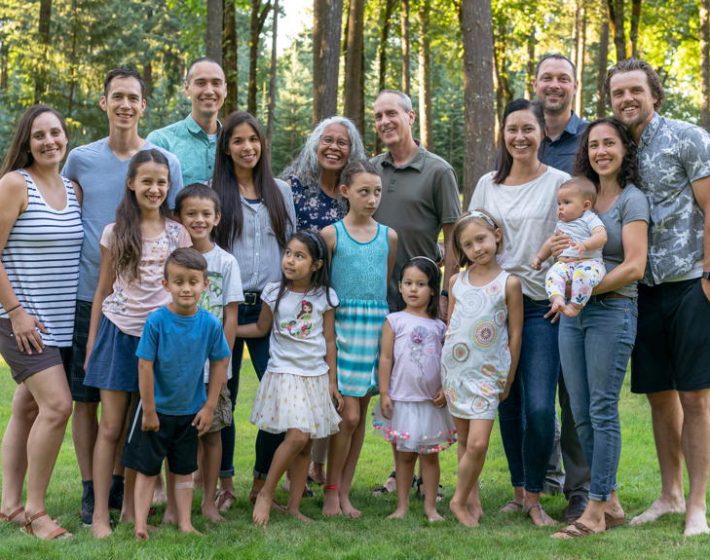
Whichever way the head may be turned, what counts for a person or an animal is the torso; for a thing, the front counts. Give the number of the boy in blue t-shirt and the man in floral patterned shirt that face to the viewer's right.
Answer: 0

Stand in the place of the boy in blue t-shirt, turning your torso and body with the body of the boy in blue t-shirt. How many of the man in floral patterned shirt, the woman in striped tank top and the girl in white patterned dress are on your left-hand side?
2

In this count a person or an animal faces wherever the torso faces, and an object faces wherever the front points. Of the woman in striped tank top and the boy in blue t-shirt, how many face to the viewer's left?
0

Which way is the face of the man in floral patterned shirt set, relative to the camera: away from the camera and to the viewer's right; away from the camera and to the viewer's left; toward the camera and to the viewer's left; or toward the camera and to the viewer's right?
toward the camera and to the viewer's left

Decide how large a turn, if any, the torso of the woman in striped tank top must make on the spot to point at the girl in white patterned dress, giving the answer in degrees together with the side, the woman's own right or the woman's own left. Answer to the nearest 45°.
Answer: approximately 45° to the woman's own left

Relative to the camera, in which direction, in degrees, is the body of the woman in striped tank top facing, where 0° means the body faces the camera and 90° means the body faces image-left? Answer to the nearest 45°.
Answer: approximately 315°

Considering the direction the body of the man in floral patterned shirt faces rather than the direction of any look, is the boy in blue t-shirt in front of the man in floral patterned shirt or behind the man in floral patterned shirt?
in front

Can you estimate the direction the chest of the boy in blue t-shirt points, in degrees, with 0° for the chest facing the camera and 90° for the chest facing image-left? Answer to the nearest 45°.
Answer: approximately 0°

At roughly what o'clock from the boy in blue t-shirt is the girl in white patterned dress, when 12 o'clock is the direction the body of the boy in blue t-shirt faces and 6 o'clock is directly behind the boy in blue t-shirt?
The girl in white patterned dress is roughly at 9 o'clock from the boy in blue t-shirt.

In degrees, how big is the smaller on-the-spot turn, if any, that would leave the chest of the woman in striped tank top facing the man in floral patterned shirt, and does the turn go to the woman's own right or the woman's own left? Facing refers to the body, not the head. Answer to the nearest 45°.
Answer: approximately 45° to the woman's own left

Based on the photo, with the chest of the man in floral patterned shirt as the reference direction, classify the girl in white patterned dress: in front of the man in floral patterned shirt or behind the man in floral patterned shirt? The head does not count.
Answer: in front
